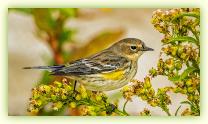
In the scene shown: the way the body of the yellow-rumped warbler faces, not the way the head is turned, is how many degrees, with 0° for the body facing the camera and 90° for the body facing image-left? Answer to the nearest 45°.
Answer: approximately 270°
